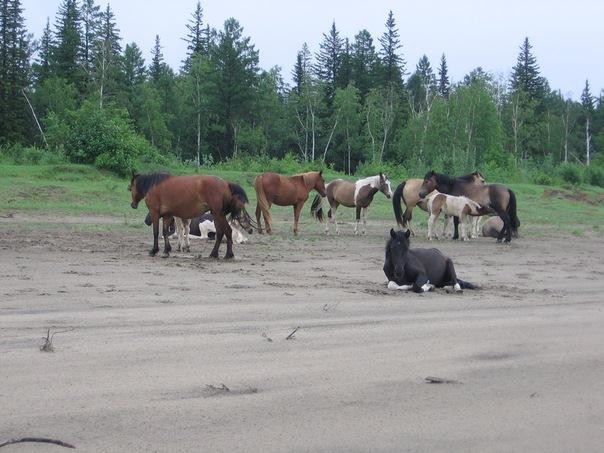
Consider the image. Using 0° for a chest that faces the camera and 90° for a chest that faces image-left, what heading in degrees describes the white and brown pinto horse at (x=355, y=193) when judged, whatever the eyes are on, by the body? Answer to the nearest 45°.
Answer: approximately 270°

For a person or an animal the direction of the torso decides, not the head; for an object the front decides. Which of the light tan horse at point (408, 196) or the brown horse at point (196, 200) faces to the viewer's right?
the light tan horse

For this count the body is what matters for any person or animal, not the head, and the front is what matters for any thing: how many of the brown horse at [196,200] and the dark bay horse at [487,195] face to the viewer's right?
0

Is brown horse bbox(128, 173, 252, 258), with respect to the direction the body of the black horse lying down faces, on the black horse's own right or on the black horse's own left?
on the black horse's own right

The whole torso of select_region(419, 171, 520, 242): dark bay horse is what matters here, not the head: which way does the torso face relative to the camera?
to the viewer's left

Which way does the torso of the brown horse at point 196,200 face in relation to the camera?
to the viewer's left

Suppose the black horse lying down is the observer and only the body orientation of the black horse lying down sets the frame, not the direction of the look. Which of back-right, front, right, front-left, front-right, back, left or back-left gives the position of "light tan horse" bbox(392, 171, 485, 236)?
back-right

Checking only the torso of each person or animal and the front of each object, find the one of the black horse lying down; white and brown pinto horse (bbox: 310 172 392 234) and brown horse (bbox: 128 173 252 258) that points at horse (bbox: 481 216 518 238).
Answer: the white and brown pinto horse

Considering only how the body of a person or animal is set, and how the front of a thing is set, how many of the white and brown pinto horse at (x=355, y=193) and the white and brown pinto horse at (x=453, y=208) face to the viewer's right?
2

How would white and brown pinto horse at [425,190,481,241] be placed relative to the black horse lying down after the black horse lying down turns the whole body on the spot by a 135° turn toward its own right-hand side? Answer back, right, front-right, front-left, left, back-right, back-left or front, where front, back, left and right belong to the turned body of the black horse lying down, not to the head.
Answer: front

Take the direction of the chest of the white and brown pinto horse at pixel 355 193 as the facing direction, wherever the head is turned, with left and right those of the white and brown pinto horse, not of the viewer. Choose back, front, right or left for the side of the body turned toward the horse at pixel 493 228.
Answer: front

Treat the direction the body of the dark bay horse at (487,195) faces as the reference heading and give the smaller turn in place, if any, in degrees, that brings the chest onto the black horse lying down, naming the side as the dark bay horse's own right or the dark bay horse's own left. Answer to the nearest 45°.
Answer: approximately 90° to the dark bay horse's own left

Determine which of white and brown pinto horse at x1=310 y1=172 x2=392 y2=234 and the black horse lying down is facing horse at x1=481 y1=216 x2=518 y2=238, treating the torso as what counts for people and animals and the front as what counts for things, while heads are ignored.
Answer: the white and brown pinto horse

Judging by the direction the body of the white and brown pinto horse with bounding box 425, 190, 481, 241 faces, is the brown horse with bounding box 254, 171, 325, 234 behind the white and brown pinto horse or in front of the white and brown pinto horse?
behind

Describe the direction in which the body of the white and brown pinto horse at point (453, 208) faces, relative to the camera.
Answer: to the viewer's right
